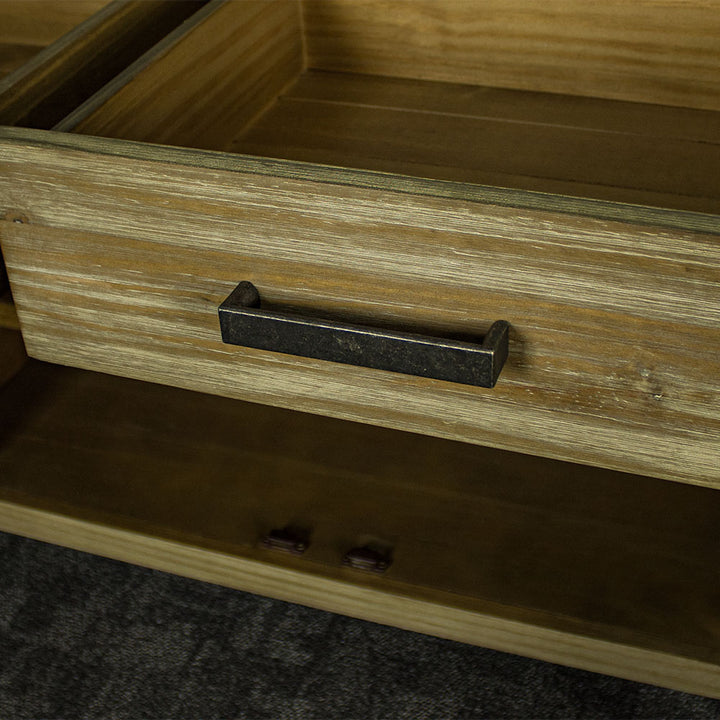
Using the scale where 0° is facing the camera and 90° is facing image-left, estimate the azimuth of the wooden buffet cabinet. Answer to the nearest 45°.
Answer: approximately 45°
